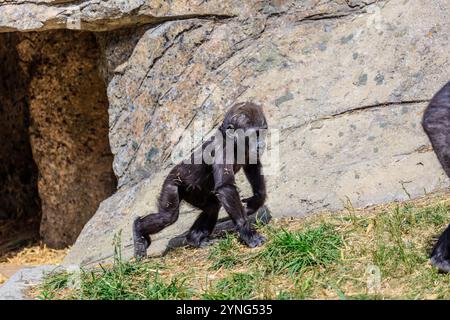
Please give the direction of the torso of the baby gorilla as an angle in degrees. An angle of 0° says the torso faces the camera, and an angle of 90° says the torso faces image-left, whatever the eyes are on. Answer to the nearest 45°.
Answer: approximately 270°
